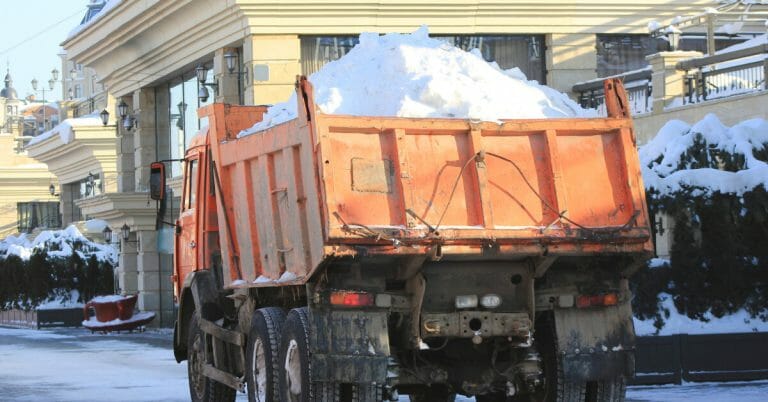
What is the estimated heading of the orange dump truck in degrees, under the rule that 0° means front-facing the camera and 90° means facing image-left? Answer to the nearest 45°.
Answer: approximately 135°

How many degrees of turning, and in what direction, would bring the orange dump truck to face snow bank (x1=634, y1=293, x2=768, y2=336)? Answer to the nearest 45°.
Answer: approximately 90° to its right

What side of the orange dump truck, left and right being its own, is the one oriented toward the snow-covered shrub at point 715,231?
right

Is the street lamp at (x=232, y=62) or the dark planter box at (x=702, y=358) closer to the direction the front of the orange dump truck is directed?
the street lamp

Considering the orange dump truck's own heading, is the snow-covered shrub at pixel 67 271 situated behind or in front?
in front

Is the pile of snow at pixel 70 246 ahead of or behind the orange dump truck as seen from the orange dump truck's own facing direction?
ahead

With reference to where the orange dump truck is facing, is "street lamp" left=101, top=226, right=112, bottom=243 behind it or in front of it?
in front
